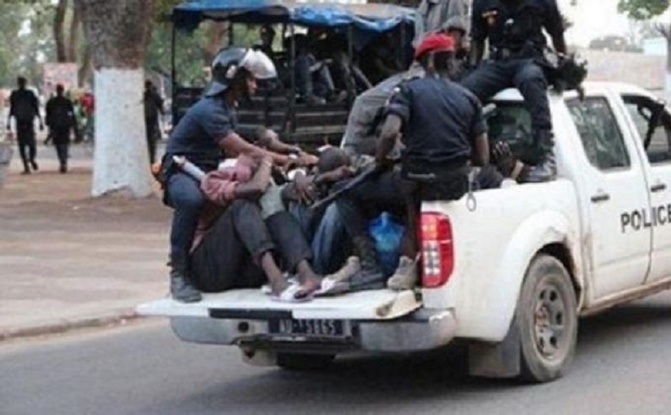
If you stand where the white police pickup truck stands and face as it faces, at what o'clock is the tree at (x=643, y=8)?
The tree is roughly at 11 o'clock from the white police pickup truck.

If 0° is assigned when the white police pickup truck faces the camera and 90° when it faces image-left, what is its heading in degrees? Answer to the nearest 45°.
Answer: approximately 225°

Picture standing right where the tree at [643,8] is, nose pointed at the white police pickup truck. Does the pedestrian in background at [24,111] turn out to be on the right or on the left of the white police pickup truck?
right

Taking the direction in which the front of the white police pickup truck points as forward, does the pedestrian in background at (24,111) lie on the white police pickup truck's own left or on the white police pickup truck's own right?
on the white police pickup truck's own left

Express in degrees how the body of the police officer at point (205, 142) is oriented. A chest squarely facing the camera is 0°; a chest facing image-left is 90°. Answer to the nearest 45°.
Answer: approximately 270°

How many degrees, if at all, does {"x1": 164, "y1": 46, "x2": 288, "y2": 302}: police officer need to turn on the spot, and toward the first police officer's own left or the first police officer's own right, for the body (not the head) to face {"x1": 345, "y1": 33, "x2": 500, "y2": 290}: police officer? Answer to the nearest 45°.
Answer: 0° — they already face them

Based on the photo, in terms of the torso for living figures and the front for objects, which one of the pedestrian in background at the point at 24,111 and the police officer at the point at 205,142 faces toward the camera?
the pedestrian in background

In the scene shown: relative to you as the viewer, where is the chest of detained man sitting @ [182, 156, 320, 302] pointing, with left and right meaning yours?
facing the viewer and to the right of the viewer

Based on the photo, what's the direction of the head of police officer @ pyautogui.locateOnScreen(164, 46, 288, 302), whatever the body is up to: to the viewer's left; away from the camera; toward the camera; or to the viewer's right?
to the viewer's right

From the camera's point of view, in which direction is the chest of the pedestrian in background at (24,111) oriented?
toward the camera
